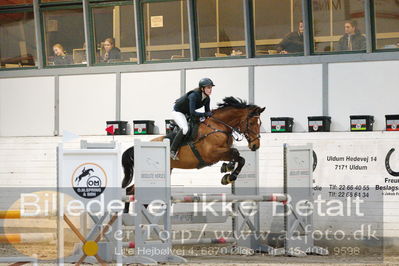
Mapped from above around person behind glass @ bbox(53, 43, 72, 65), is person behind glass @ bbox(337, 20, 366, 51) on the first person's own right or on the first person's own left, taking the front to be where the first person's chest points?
on the first person's own left

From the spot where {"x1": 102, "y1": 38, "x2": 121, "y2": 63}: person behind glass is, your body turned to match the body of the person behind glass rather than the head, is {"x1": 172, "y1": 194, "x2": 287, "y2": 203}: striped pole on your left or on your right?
on your left

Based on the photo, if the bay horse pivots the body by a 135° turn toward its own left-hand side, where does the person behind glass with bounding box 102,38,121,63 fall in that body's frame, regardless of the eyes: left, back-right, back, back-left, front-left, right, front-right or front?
front

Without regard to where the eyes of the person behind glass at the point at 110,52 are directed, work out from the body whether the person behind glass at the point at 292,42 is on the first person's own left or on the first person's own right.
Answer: on the first person's own left

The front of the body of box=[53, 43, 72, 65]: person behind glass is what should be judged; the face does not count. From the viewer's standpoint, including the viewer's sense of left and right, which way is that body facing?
facing the viewer and to the left of the viewer

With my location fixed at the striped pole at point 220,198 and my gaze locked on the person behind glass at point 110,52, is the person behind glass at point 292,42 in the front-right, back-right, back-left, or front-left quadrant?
front-right

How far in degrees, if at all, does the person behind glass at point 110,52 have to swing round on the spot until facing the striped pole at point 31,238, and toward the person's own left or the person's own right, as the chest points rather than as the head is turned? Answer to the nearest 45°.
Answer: approximately 45° to the person's own left

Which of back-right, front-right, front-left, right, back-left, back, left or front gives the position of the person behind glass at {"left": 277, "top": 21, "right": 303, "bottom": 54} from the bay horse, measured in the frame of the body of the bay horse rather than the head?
front-left

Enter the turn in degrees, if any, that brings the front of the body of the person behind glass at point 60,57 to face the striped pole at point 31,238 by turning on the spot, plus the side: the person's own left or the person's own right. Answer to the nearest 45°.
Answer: approximately 45° to the person's own left

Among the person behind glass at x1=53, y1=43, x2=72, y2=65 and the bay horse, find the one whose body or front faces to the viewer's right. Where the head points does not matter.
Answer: the bay horse

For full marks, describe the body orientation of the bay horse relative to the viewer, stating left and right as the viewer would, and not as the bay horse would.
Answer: facing to the right of the viewer

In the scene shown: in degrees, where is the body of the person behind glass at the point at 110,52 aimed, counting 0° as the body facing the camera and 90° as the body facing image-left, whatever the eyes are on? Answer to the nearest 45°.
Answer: approximately 45°

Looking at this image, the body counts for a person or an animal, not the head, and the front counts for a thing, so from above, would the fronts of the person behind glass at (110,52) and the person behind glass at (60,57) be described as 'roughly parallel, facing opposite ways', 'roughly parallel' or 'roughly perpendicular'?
roughly parallel

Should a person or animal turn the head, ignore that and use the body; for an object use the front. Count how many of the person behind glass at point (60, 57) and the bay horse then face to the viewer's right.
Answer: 1
